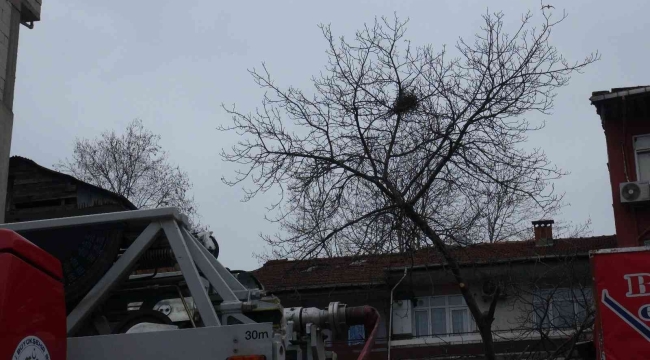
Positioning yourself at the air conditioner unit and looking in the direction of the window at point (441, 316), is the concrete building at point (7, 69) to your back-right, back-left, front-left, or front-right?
front-left

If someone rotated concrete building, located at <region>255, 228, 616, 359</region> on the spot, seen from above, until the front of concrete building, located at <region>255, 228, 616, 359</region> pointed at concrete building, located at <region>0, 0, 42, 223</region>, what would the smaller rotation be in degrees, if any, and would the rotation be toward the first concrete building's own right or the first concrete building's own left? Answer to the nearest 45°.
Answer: approximately 45° to the first concrete building's own right

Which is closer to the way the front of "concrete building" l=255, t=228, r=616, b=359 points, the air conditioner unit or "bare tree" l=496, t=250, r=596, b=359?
the bare tree

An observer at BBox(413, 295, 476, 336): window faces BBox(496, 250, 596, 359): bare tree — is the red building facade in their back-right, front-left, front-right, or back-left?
front-left

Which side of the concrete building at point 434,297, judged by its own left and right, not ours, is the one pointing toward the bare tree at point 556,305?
front

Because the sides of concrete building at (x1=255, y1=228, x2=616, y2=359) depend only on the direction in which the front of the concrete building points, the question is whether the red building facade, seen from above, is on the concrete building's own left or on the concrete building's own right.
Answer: on the concrete building's own left

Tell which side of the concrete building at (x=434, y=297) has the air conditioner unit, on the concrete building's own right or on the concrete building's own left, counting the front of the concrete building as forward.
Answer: on the concrete building's own left

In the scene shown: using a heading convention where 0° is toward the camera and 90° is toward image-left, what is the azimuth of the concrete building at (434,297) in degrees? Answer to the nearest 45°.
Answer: approximately 0°
